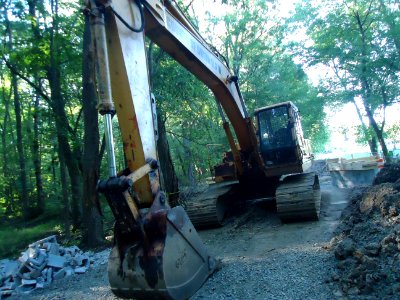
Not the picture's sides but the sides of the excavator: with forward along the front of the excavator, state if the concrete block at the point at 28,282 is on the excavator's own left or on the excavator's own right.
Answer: on the excavator's own right

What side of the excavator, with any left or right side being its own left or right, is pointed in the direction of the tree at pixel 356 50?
back

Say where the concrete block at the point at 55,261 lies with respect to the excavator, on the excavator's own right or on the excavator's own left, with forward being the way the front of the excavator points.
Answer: on the excavator's own right

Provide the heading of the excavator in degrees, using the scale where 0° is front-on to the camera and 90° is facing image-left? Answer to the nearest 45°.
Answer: approximately 45°

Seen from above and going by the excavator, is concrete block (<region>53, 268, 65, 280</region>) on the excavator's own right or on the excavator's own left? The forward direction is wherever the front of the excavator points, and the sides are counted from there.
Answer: on the excavator's own right
